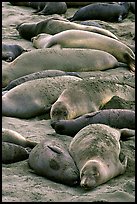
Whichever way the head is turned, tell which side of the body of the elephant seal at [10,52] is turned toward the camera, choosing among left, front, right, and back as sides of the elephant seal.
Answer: left

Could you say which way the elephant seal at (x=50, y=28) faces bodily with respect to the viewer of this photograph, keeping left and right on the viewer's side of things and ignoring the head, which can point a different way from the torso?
facing to the left of the viewer

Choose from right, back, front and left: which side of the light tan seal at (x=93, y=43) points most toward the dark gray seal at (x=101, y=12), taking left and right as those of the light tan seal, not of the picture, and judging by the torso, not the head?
right

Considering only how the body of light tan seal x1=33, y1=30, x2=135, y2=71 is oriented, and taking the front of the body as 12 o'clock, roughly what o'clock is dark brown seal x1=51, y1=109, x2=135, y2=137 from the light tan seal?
The dark brown seal is roughly at 9 o'clock from the light tan seal.

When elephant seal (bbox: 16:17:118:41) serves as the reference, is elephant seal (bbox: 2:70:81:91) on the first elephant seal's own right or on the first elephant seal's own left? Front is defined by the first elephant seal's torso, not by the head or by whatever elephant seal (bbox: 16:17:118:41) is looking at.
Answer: on the first elephant seal's own left

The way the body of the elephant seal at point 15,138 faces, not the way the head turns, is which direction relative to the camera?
to the viewer's left

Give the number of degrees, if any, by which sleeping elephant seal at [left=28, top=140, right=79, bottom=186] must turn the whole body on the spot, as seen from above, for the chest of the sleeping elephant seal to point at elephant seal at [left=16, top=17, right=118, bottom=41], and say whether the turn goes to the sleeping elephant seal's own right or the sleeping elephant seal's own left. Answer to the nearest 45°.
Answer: approximately 135° to the sleeping elephant seal's own left
